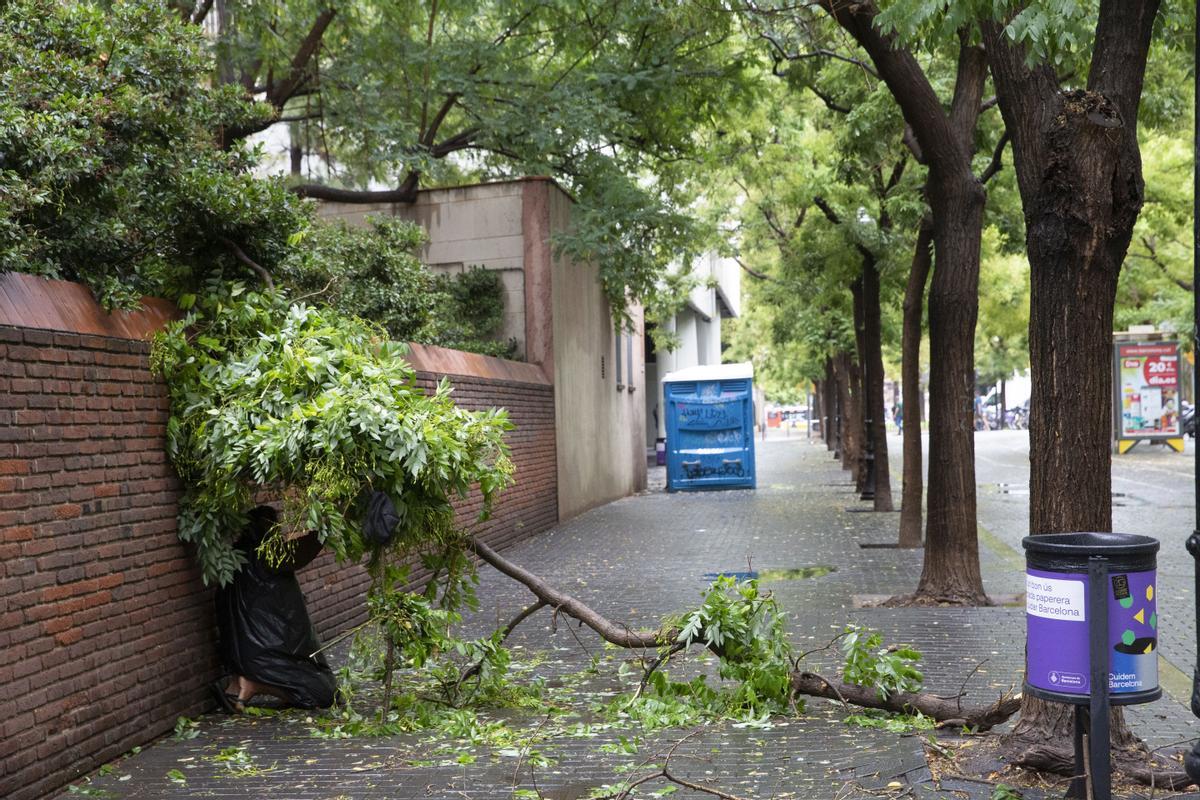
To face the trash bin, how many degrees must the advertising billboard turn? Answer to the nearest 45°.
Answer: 0° — it already faces it

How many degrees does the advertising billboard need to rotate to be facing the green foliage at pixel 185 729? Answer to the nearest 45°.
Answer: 0° — it already faces it

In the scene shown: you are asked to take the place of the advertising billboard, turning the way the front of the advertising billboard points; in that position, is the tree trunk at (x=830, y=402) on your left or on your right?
on your right

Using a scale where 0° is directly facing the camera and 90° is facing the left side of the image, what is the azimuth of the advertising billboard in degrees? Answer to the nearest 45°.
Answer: approximately 0°

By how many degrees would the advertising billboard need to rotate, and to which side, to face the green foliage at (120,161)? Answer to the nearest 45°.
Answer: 0° — it already faces it

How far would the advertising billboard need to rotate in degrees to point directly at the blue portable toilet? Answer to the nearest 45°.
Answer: approximately 45° to its right

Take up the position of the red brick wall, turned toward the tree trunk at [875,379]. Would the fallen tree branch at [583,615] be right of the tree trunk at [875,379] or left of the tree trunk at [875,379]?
right

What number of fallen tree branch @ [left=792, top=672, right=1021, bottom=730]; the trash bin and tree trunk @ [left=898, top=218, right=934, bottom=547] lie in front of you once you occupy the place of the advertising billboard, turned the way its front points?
3

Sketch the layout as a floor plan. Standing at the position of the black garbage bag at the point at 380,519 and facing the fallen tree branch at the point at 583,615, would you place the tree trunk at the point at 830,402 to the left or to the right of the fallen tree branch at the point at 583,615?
left

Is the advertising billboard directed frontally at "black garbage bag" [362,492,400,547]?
yes

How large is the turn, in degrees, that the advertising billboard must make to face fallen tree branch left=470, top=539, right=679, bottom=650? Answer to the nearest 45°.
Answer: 0° — it already faces it
